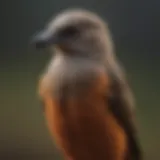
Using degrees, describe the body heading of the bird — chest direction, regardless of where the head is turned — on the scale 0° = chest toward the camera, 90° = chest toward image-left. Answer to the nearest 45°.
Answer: approximately 45°
